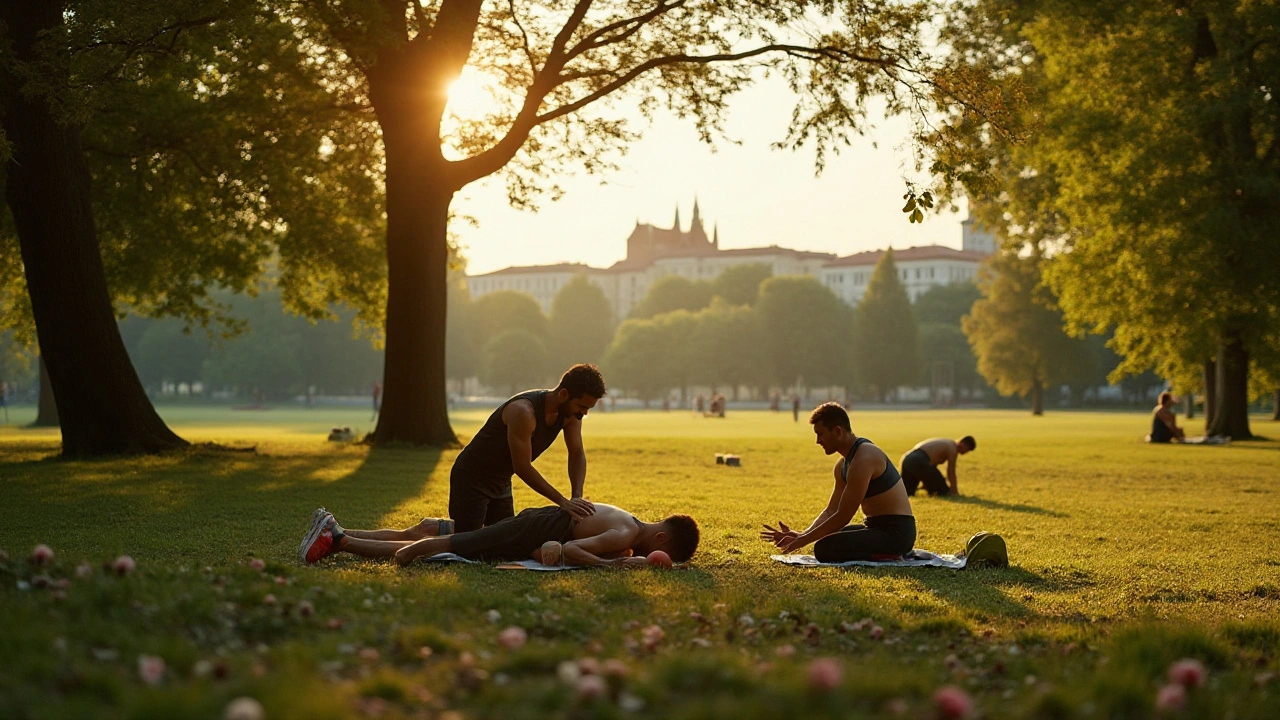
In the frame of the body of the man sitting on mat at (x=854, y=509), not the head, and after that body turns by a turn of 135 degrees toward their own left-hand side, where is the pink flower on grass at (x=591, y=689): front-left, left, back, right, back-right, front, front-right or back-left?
front-right

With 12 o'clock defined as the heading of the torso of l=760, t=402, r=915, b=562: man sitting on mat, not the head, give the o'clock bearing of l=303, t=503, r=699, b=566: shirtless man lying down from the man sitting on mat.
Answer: The shirtless man lying down is roughly at 11 o'clock from the man sitting on mat.

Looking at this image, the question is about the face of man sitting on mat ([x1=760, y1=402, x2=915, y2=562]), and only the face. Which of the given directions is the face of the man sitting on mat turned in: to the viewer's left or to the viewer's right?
to the viewer's left

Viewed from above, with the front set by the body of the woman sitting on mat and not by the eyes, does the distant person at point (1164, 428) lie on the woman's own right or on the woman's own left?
on the woman's own right

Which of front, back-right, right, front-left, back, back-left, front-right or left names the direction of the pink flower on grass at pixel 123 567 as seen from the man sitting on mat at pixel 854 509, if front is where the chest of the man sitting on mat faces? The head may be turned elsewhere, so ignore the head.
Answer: front-left

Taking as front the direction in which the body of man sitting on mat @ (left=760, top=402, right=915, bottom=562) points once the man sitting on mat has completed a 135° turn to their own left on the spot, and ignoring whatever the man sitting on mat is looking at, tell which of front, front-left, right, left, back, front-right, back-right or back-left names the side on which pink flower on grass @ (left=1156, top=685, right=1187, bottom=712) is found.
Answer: front-right

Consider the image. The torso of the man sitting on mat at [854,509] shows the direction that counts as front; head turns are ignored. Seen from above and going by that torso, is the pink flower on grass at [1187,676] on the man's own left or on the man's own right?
on the man's own left

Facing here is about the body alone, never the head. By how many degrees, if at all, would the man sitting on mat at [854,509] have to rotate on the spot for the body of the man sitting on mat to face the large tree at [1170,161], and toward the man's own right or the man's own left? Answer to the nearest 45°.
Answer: approximately 90° to the man's own right

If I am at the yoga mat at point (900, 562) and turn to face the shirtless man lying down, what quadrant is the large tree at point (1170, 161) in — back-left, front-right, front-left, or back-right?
back-right

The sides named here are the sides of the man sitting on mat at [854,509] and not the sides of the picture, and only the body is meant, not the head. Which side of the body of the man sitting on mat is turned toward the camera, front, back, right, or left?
left

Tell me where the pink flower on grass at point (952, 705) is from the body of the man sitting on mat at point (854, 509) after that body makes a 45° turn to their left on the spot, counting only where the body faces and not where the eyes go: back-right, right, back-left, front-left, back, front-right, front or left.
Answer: front-left

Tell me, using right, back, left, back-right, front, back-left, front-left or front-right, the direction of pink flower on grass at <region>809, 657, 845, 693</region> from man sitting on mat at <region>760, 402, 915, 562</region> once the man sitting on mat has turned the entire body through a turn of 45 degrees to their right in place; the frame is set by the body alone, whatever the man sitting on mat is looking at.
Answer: back-left
